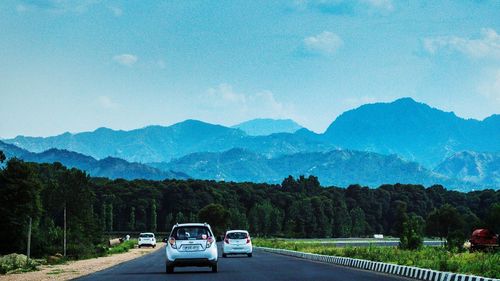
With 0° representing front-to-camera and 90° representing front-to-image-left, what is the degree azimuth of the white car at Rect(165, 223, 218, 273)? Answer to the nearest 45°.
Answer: approximately 180°

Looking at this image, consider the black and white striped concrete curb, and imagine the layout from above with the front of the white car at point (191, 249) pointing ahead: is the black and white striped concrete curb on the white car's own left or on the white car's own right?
on the white car's own right

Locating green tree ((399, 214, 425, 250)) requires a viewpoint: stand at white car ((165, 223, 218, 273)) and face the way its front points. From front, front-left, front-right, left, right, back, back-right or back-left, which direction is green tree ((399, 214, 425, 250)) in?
front-right
